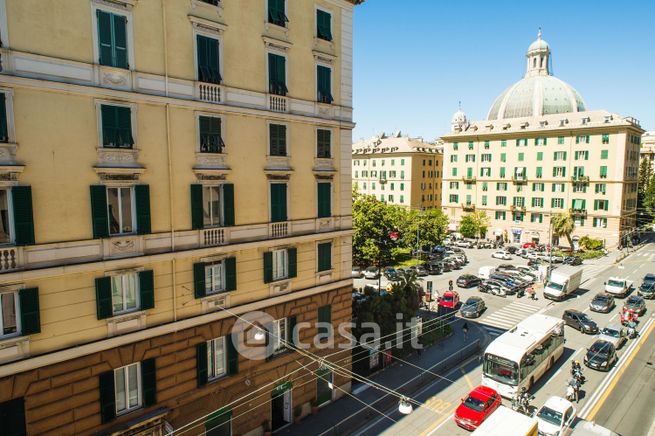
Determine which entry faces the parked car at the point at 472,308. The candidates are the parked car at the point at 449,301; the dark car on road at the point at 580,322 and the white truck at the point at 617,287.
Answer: the white truck

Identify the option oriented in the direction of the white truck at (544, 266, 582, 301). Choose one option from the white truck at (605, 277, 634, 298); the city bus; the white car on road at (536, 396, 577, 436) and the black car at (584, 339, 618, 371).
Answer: the white truck at (605, 277, 634, 298)

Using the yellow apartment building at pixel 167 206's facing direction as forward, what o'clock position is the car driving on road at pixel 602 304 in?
The car driving on road is roughly at 10 o'clock from the yellow apartment building.

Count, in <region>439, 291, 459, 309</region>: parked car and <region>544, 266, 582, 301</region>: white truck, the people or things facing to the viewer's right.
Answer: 0

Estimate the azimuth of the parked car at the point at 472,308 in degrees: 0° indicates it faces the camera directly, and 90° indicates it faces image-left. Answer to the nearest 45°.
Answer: approximately 45°

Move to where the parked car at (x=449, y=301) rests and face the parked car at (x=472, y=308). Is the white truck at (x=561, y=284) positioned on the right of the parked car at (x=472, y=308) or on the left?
left
